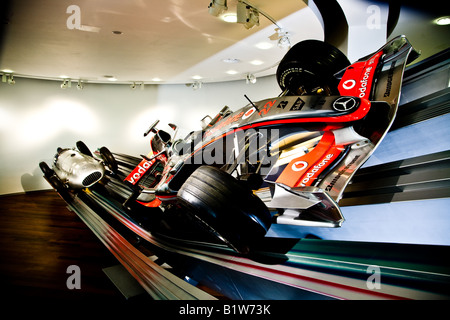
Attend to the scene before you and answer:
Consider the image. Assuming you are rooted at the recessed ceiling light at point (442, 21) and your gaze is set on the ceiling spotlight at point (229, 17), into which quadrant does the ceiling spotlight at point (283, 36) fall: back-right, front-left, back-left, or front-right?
front-right

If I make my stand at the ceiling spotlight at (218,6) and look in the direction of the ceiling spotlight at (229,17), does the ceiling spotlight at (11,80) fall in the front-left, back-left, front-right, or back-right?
front-left

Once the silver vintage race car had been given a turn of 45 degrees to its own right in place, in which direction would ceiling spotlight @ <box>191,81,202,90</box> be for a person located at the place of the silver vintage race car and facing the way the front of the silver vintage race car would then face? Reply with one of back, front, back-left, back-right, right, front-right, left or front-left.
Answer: back-left

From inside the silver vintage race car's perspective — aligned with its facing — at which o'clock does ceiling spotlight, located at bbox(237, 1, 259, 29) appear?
The ceiling spotlight is roughly at 12 o'clock from the silver vintage race car.

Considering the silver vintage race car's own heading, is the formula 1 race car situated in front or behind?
in front

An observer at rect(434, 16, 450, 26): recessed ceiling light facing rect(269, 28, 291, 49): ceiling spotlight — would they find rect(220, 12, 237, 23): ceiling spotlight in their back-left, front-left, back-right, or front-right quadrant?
front-left

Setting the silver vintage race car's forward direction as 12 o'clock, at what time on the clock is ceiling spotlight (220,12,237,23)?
The ceiling spotlight is roughly at 12 o'clock from the silver vintage race car.

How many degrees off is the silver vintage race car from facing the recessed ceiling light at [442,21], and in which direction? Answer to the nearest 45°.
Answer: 0° — it already faces it

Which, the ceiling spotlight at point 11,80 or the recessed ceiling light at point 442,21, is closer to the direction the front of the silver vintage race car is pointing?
the recessed ceiling light

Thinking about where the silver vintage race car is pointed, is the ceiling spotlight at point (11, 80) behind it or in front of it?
behind

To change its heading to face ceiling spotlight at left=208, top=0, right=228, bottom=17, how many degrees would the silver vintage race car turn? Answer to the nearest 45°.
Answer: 0° — it already faces it
